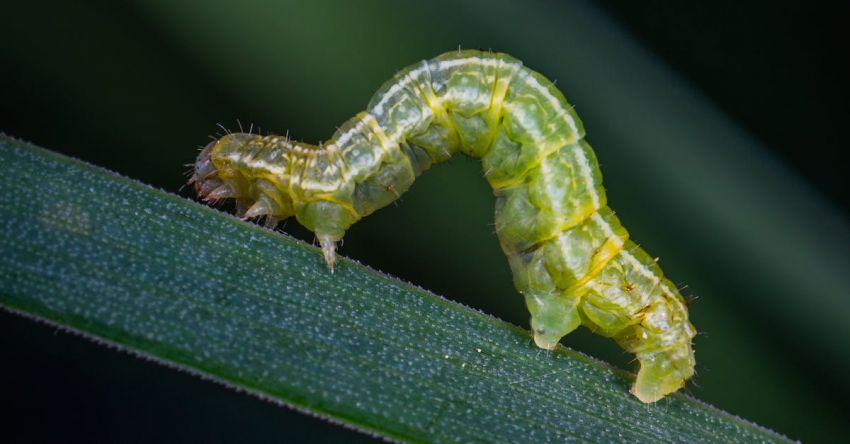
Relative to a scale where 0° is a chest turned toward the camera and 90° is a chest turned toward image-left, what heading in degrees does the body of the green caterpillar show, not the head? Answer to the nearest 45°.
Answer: approximately 90°
